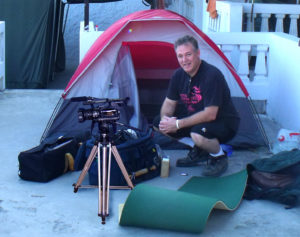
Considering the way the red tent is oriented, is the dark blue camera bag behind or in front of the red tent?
in front

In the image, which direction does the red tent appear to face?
toward the camera

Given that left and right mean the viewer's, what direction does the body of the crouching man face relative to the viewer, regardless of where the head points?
facing the viewer and to the left of the viewer

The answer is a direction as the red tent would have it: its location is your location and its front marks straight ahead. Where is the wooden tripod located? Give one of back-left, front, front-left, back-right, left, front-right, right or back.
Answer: front

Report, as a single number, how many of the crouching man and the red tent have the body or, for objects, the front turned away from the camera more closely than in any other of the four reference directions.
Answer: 0

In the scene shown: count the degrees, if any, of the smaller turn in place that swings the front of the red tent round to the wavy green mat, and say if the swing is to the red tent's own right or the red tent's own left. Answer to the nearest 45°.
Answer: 0° — it already faces it

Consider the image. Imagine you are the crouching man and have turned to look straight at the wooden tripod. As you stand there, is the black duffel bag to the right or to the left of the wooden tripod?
right

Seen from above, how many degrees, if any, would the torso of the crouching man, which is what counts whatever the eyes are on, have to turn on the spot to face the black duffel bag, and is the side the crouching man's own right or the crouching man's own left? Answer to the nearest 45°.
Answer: approximately 45° to the crouching man's own right

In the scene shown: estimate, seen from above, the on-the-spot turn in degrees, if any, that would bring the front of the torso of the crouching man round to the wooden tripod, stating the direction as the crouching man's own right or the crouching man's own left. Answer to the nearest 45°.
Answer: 0° — they already face it

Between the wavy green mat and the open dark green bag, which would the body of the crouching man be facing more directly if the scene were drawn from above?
the wavy green mat

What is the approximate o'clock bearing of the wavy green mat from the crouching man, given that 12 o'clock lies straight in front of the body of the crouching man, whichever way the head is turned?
The wavy green mat is roughly at 11 o'clock from the crouching man.

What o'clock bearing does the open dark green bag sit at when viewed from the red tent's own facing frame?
The open dark green bag is roughly at 11 o'clock from the red tent.
